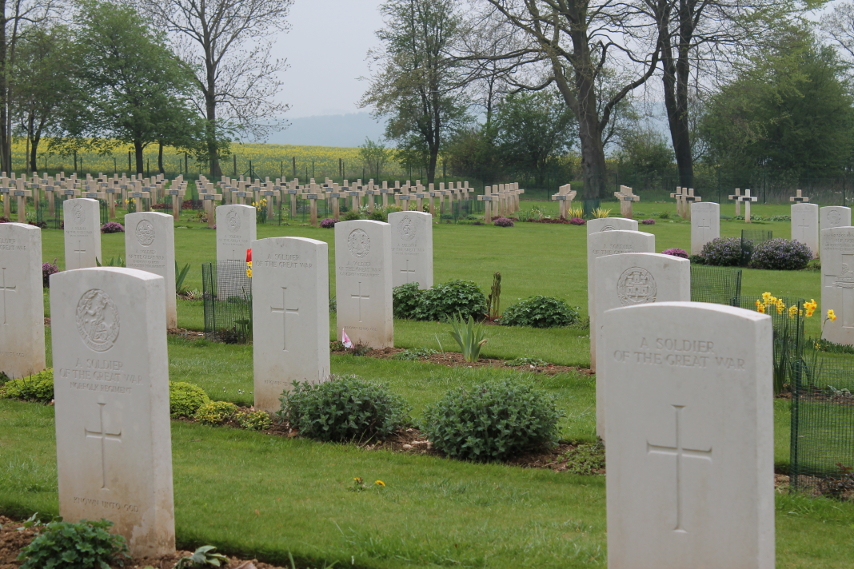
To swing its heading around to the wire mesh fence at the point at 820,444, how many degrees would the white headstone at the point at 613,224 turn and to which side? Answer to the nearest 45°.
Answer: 0° — it already faces it

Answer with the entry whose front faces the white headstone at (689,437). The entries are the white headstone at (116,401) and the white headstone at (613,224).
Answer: the white headstone at (613,224)

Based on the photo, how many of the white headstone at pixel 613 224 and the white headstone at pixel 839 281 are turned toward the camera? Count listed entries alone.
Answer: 2

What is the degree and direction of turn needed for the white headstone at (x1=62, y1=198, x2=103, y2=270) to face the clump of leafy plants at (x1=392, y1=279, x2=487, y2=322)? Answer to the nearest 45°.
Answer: approximately 90° to its left

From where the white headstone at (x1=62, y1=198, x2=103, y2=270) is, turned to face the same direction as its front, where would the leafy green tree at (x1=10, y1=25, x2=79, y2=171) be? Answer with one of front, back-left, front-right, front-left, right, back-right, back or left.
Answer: back-right

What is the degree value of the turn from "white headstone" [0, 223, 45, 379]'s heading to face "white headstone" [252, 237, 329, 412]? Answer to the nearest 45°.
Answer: approximately 90° to its left

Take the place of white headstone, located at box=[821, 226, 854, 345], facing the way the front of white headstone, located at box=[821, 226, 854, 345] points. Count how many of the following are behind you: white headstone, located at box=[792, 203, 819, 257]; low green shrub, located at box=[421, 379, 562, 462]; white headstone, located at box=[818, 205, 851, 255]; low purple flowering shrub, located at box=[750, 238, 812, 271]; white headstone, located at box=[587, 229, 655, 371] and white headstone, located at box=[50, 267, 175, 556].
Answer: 3

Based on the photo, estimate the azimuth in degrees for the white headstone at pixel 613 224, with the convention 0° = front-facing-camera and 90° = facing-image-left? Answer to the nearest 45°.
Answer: approximately 0°

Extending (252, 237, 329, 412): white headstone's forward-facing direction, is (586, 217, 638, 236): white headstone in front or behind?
behind

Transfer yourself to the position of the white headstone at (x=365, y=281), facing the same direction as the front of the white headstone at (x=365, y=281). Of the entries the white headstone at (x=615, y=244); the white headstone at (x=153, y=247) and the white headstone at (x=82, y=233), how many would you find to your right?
2

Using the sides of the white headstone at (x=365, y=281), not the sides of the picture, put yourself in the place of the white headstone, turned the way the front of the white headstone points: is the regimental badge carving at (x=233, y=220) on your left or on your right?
on your right

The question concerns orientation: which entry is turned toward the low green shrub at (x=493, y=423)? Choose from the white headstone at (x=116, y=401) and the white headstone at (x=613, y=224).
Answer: the white headstone at (x=613, y=224)
